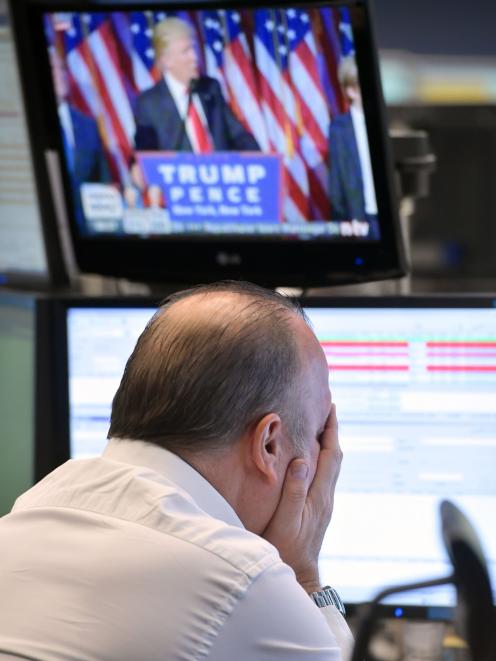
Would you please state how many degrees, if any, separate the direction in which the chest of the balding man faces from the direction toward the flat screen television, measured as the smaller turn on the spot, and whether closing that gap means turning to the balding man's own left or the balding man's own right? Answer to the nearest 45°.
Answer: approximately 45° to the balding man's own left

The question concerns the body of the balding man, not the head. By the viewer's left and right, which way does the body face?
facing away from the viewer and to the right of the viewer

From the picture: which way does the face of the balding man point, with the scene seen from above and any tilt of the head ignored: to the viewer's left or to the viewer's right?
to the viewer's right
